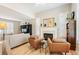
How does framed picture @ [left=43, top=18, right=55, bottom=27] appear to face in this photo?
toward the camera

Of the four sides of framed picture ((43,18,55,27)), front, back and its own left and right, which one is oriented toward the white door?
left

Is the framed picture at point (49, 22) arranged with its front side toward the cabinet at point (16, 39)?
no
